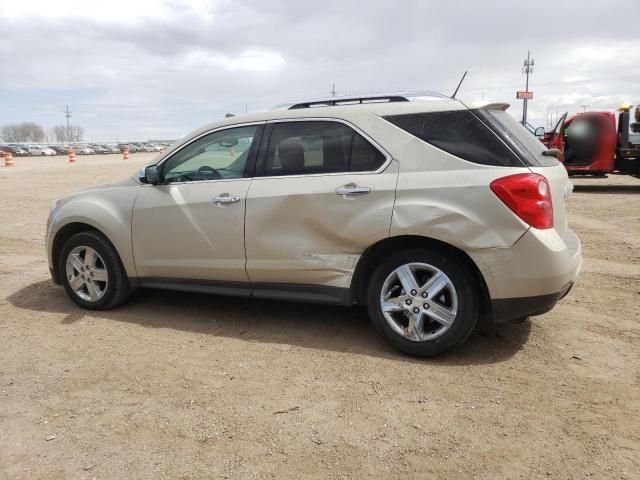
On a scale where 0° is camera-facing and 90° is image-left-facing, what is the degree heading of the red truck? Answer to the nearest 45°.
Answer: approximately 90°

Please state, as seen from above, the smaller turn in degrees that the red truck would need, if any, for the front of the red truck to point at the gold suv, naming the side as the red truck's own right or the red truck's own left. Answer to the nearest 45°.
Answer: approximately 90° to the red truck's own left
